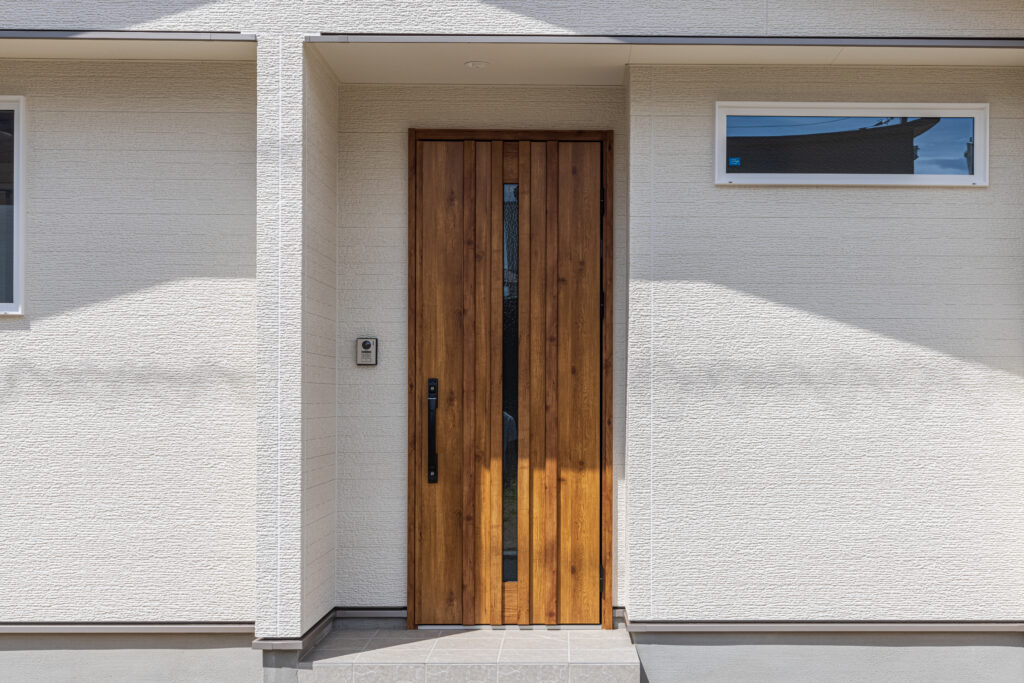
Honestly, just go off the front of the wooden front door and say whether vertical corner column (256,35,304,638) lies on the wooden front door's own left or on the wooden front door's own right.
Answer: on the wooden front door's own right

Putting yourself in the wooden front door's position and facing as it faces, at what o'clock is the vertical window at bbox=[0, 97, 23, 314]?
The vertical window is roughly at 3 o'clock from the wooden front door.

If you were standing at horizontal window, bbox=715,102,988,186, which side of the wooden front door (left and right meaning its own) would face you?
left

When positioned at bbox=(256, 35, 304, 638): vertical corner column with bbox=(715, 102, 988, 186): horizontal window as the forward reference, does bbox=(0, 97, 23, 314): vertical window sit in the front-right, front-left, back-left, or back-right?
back-left

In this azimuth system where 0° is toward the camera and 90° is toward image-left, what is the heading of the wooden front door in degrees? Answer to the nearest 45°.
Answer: approximately 0°
